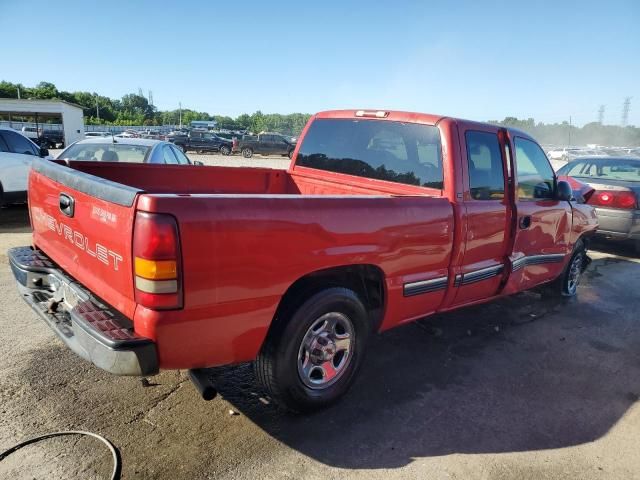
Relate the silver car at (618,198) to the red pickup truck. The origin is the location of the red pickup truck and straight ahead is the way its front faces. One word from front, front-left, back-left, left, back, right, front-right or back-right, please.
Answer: front

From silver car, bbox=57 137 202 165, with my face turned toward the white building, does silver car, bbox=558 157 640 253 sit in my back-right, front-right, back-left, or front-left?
back-right

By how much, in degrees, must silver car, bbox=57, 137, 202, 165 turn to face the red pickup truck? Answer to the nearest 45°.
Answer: approximately 135° to its right

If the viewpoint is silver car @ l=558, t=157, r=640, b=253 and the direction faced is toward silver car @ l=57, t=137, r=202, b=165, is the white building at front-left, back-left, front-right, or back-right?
front-right

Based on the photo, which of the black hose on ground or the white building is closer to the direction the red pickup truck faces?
the white building

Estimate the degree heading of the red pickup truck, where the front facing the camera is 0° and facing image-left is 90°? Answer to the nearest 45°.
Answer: approximately 225°

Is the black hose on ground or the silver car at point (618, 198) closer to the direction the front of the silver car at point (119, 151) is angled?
the silver car

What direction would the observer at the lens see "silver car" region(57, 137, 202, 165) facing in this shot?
facing away from the viewer and to the right of the viewer

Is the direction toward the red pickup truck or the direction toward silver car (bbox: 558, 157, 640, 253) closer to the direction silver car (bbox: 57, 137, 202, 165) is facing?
the silver car

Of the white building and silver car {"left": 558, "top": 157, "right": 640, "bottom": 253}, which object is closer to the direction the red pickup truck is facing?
the silver car
